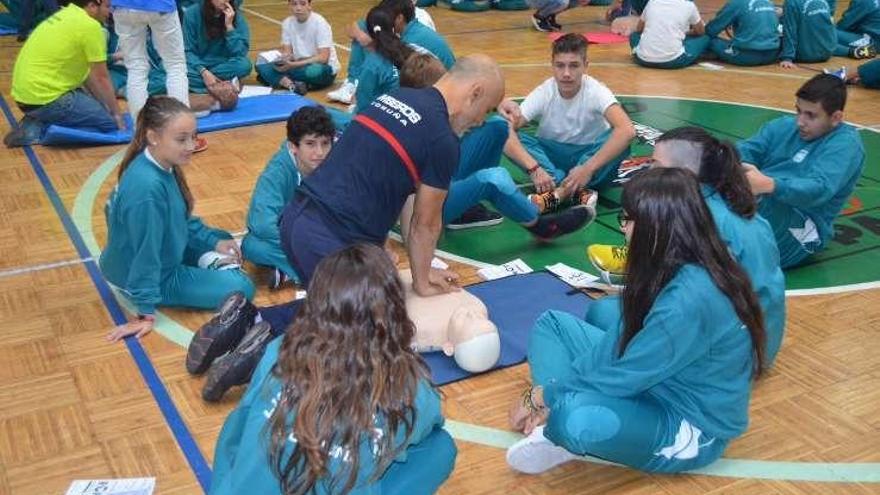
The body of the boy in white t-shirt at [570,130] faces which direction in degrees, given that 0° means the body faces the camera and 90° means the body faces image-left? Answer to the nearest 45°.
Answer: approximately 0°

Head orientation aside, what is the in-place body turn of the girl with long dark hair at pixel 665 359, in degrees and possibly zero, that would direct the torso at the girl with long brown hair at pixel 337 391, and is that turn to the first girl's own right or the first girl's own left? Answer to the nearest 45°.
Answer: approximately 45° to the first girl's own left

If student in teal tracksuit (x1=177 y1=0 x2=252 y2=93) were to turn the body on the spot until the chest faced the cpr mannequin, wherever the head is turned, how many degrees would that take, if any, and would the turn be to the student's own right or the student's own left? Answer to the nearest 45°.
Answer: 0° — they already face it

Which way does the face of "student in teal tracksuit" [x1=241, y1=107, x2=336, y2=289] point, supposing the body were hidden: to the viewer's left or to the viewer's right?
to the viewer's right

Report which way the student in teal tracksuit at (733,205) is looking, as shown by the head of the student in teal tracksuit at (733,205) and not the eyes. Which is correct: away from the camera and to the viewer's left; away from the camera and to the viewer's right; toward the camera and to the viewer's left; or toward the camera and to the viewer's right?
away from the camera and to the viewer's left

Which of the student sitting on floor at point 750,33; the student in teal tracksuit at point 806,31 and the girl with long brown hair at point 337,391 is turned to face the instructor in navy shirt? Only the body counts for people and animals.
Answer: the girl with long brown hair

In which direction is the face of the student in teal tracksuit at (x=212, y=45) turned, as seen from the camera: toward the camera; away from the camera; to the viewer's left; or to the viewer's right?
toward the camera

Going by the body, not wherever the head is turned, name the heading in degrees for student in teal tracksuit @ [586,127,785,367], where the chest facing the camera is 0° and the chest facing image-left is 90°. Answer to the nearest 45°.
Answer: approximately 90°

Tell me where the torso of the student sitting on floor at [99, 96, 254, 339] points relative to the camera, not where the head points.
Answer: to the viewer's right

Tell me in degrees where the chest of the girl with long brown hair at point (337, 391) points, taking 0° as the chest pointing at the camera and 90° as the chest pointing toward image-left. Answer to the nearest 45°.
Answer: approximately 180°

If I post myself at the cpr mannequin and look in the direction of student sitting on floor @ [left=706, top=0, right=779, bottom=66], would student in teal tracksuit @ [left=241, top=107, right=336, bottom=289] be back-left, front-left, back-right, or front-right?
front-left
